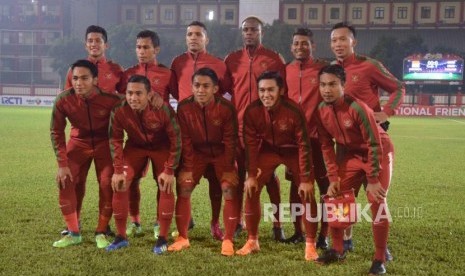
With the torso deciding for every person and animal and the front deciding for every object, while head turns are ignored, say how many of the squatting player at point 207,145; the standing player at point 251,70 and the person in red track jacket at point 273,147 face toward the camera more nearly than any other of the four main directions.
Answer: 3

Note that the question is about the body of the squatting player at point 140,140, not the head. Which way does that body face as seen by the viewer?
toward the camera

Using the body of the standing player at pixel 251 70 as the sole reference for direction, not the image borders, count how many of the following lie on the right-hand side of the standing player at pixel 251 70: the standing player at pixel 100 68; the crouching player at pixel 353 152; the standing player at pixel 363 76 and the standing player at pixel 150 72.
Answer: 2

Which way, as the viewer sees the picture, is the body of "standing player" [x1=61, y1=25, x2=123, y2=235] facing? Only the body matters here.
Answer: toward the camera

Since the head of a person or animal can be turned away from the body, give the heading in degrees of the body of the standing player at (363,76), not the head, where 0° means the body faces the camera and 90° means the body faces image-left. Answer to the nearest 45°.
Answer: approximately 45°

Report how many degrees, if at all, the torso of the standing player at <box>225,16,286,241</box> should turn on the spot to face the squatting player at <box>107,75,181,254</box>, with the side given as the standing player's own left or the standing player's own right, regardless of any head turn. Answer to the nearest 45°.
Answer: approximately 45° to the standing player's own right

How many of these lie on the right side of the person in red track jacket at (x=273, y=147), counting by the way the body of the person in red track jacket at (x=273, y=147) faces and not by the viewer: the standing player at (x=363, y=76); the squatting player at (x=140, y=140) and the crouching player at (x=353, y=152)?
1

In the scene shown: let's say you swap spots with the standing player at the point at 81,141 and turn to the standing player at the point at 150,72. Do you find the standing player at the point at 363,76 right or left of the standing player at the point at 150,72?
right

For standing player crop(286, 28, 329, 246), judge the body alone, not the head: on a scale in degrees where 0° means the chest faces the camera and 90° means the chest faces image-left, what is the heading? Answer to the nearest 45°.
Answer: approximately 0°

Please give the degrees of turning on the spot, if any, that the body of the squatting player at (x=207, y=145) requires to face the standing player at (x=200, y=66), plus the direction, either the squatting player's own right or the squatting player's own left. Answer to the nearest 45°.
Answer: approximately 180°

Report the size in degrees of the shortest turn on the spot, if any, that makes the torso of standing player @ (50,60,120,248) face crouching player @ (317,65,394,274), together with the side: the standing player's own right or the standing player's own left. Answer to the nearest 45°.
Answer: approximately 45° to the standing player's own left

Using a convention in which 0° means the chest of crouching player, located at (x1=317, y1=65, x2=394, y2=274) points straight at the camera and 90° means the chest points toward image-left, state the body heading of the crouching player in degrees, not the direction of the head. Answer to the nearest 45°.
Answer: approximately 45°
